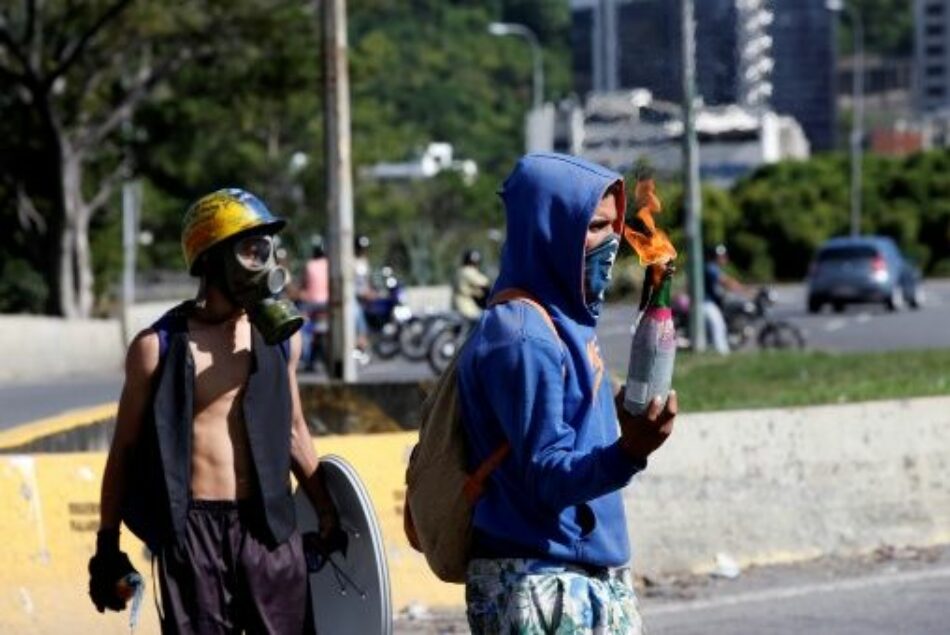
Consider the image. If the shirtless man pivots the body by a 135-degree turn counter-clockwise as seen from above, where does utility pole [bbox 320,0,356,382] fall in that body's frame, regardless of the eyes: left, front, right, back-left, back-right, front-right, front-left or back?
front

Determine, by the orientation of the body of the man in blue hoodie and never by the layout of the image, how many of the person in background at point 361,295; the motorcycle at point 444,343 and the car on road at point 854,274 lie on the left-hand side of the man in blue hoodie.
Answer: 3

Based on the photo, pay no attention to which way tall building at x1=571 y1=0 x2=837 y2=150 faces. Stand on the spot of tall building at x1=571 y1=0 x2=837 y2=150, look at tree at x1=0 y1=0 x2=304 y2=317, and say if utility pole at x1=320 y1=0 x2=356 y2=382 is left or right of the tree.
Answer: left

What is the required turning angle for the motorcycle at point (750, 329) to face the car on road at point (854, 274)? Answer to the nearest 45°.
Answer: approximately 90° to its left

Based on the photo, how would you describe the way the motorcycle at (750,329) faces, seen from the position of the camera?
facing to the right of the viewer

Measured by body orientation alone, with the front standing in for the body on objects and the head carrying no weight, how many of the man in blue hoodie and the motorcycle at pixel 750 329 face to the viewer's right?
2

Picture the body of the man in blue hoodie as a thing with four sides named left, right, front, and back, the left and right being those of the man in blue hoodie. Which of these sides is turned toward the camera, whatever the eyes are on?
right

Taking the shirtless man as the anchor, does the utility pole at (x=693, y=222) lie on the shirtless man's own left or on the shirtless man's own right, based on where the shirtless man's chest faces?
on the shirtless man's own left

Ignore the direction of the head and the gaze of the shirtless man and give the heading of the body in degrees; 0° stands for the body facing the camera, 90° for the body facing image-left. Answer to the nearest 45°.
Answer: approximately 315°
